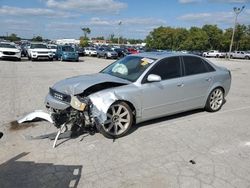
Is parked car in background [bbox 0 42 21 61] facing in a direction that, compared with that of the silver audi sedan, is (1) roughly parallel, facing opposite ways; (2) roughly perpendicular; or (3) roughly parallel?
roughly perpendicular

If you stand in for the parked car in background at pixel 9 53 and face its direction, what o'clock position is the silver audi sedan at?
The silver audi sedan is roughly at 12 o'clock from the parked car in background.

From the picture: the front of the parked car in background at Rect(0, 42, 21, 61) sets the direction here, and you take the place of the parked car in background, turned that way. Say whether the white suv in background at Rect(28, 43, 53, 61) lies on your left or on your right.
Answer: on your left

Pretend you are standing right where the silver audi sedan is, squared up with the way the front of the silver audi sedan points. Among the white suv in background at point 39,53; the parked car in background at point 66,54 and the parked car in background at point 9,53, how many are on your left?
0

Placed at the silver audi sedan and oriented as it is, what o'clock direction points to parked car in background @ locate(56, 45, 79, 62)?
The parked car in background is roughly at 4 o'clock from the silver audi sedan.

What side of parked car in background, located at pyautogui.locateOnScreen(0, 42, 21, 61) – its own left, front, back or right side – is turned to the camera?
front

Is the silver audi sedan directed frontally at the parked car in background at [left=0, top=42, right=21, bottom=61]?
no

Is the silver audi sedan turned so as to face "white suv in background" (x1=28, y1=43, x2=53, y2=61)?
no

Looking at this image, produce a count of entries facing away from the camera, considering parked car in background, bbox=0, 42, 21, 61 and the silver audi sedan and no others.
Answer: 0

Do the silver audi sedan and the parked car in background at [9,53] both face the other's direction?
no

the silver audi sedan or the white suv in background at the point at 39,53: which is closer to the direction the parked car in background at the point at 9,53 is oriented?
the silver audi sedan

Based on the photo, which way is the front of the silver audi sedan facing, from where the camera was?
facing the viewer and to the left of the viewer
